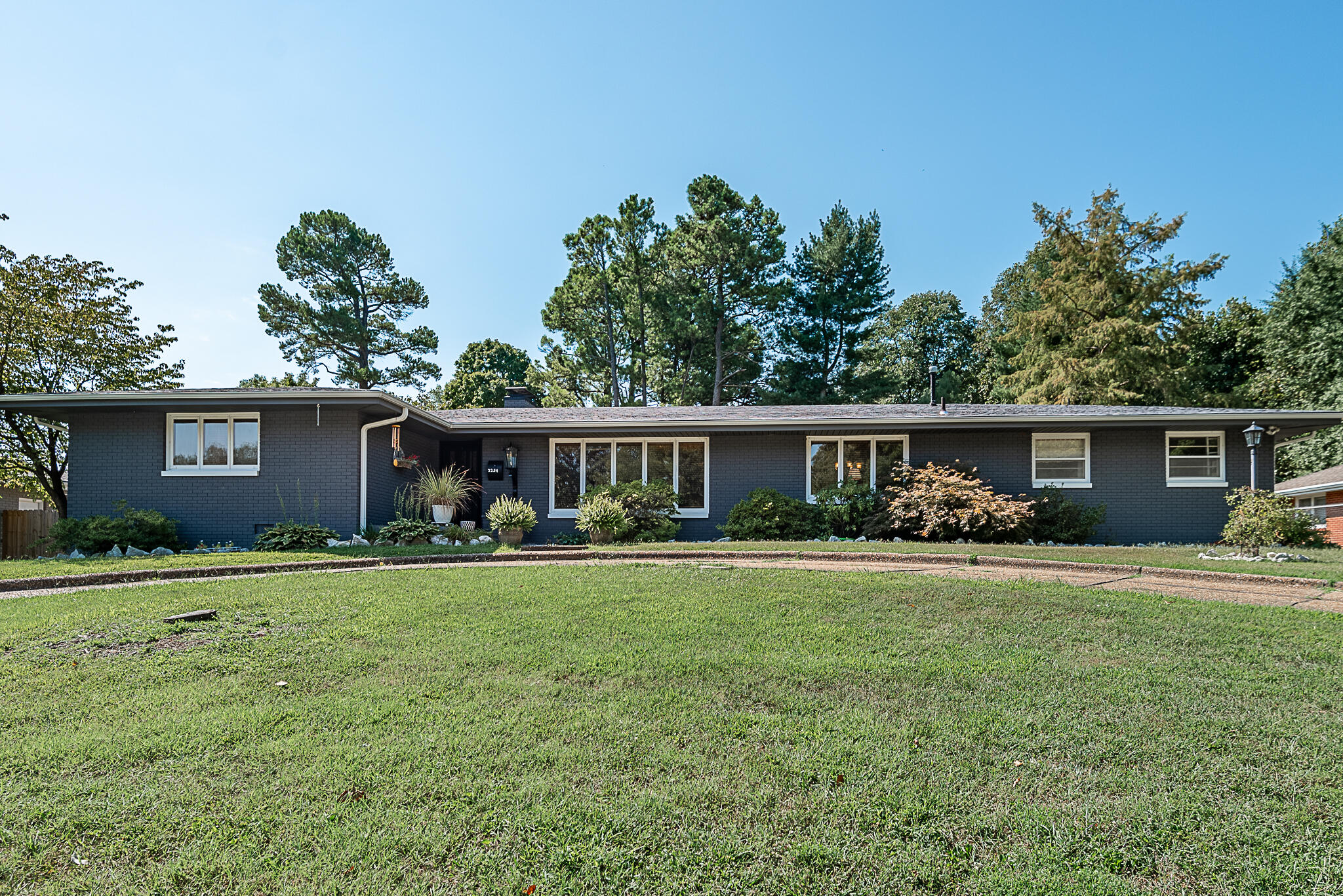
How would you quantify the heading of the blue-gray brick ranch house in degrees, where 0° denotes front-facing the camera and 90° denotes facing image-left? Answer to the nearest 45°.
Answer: approximately 0°

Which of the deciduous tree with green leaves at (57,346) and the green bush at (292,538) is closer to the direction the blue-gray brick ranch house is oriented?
the green bush

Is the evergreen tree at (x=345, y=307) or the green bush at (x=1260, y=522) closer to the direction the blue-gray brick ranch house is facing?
the green bush

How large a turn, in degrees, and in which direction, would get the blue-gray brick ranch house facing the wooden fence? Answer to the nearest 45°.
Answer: approximately 90° to its right

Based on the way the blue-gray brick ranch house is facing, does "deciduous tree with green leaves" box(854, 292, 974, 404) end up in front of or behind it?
behind

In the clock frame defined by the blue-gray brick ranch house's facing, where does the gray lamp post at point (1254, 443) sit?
The gray lamp post is roughly at 9 o'clock from the blue-gray brick ranch house.

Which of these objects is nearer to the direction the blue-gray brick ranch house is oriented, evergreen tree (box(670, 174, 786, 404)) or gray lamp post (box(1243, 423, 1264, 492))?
the gray lamp post
